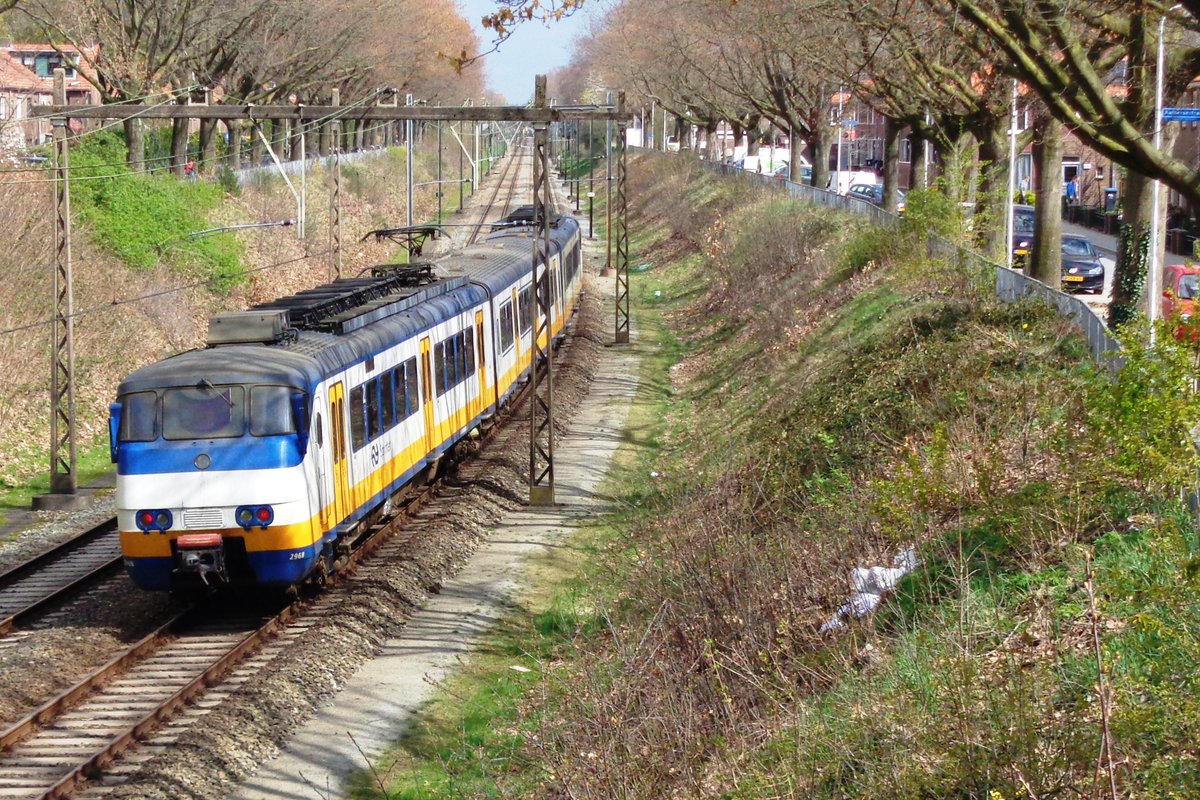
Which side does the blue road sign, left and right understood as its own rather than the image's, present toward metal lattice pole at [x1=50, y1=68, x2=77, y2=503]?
right

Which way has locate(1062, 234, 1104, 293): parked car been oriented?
toward the camera

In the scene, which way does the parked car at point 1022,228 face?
toward the camera

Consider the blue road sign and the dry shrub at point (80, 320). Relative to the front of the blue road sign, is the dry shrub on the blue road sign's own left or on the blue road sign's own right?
on the blue road sign's own right

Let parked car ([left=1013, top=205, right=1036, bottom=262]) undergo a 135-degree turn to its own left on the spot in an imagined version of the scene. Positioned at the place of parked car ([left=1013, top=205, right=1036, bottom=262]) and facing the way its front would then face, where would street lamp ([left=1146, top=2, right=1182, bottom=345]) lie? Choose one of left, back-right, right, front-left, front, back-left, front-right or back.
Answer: back-right

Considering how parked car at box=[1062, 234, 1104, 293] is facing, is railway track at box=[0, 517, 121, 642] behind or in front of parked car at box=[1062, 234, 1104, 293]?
in front

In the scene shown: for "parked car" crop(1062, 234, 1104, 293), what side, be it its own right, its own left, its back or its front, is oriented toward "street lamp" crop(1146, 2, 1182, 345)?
front

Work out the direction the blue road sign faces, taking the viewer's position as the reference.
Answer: facing the viewer

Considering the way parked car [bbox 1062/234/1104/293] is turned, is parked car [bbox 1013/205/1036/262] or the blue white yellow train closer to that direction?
the blue white yellow train

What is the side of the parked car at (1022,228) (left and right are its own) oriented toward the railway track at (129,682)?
front

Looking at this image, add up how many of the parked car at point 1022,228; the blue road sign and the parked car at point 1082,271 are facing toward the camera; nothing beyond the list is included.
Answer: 3

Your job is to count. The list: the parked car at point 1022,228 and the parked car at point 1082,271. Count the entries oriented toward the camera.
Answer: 2
